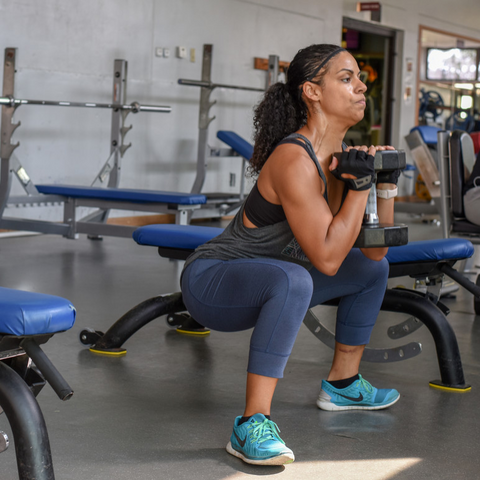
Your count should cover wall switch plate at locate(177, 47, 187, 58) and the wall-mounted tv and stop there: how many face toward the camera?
2

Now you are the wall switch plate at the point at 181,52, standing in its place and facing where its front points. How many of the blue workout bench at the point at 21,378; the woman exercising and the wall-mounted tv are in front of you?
2

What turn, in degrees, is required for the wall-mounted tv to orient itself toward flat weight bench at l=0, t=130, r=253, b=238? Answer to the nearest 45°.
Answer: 0° — it already faces it

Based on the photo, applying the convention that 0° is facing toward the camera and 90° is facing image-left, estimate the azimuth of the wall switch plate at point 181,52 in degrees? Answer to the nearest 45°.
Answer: approximately 0°

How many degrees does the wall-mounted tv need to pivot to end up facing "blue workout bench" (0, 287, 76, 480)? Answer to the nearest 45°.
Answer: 0° — it already faces it
